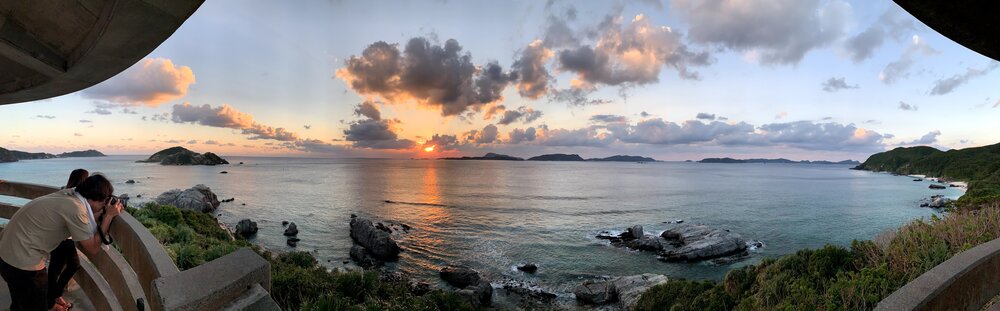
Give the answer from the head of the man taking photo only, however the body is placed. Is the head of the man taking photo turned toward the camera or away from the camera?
away from the camera

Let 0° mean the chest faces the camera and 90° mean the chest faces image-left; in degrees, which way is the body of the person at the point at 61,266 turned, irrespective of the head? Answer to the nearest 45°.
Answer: approximately 270°

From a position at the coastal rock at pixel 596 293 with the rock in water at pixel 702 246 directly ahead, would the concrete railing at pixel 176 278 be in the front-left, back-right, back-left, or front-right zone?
back-right

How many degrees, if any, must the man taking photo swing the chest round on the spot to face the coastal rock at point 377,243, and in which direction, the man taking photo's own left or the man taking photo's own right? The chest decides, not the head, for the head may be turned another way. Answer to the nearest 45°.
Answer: approximately 45° to the man taking photo's own left

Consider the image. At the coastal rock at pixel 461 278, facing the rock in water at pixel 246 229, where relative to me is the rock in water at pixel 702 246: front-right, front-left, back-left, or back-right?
back-right

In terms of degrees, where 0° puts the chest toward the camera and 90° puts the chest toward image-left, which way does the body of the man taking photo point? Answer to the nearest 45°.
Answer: approximately 270°

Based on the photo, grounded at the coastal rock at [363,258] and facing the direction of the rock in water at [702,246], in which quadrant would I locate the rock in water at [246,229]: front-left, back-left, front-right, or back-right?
back-left

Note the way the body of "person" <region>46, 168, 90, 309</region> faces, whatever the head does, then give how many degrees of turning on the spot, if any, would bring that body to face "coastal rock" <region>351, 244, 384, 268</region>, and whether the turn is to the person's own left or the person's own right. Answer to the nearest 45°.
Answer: approximately 45° to the person's own left
